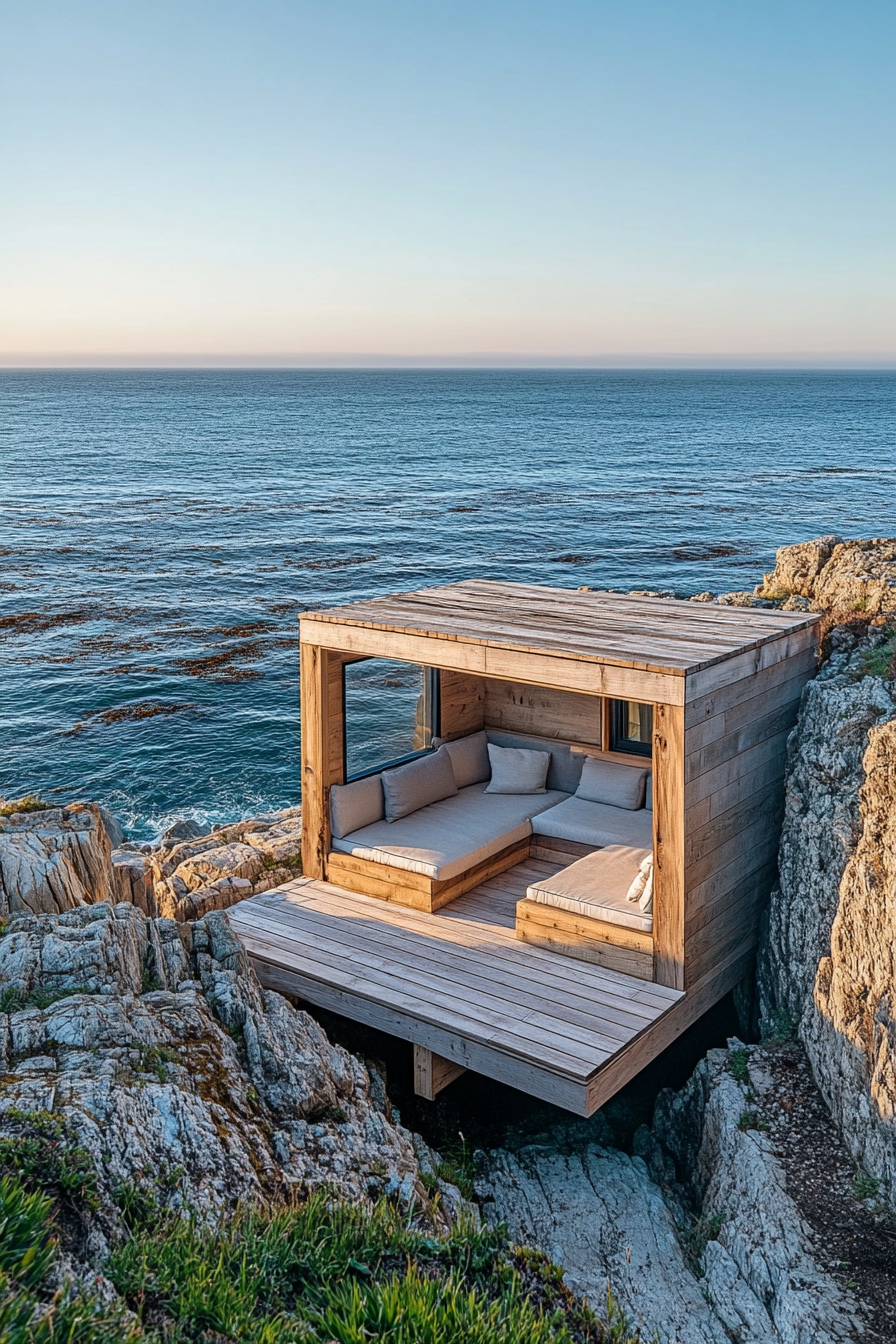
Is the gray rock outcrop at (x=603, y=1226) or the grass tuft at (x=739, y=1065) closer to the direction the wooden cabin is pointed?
the gray rock outcrop

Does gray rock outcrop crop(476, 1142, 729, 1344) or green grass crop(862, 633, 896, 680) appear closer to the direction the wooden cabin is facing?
the gray rock outcrop

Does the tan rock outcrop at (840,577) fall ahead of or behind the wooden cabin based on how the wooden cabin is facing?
behind

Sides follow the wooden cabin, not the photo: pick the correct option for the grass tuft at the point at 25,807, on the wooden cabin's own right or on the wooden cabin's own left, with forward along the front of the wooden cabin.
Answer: on the wooden cabin's own right

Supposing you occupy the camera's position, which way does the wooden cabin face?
facing the viewer and to the left of the viewer

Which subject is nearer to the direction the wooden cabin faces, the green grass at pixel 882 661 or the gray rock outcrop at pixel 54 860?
the gray rock outcrop

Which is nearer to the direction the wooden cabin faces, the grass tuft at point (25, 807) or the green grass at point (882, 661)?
the grass tuft

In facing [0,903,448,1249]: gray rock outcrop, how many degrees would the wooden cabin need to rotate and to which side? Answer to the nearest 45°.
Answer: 0° — it already faces it
